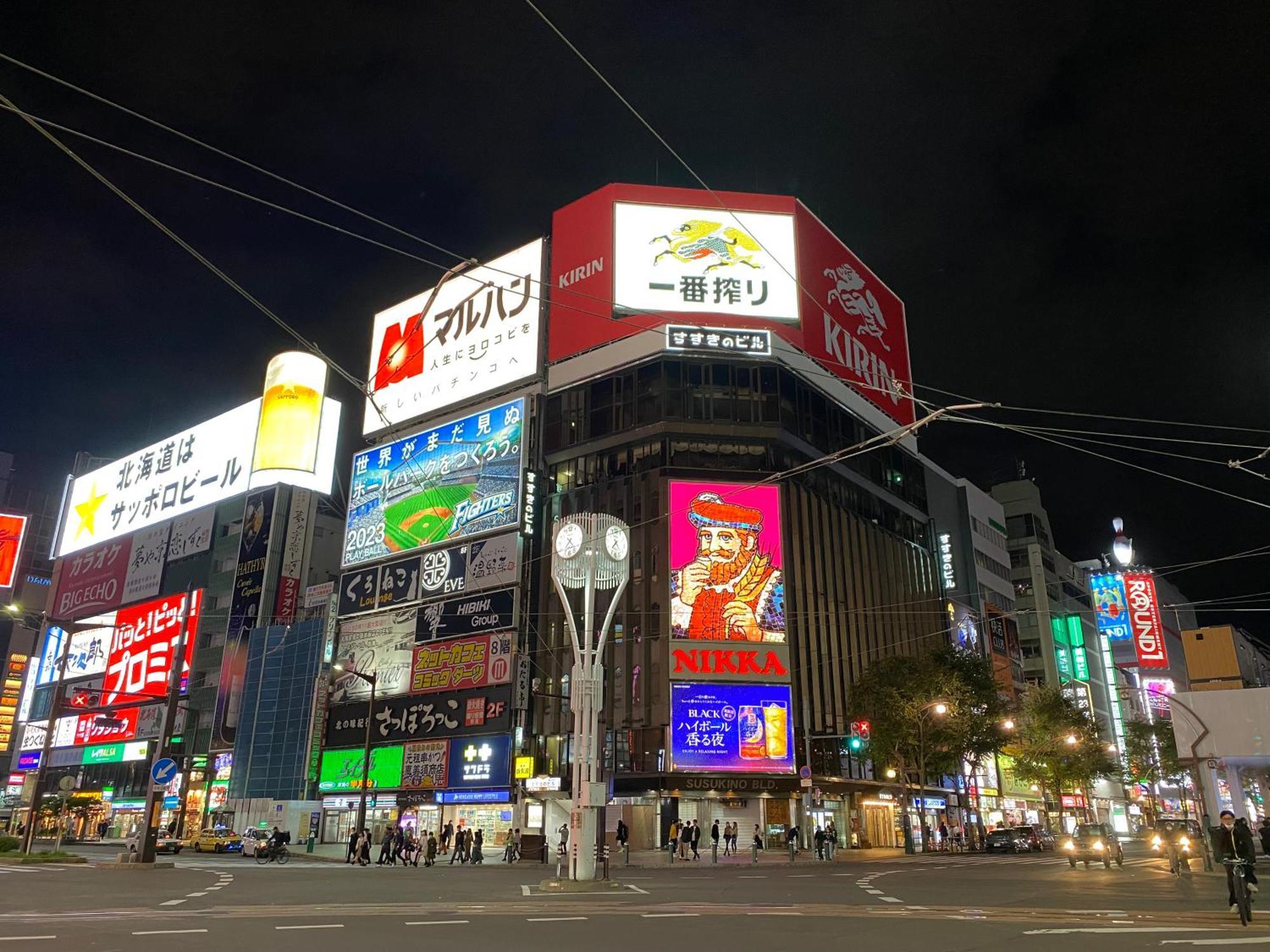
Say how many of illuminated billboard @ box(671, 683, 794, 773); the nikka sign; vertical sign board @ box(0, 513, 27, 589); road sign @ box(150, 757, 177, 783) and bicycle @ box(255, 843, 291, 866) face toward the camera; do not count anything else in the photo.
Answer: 4

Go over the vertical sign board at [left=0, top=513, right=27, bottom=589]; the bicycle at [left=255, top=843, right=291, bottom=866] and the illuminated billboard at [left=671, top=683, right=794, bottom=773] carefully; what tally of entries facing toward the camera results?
2

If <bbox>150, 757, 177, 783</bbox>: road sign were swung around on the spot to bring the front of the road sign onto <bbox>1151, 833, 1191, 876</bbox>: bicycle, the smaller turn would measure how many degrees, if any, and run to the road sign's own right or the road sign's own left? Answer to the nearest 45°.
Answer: approximately 45° to the road sign's own left

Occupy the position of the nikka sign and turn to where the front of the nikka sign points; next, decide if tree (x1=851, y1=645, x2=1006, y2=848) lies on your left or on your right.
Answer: on your left

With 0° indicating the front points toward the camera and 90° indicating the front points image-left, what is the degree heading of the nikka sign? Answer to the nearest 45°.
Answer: approximately 0°

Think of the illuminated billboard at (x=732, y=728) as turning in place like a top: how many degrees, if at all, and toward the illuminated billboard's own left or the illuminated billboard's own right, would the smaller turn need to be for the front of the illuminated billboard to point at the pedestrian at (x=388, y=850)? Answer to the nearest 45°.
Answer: approximately 45° to the illuminated billboard's own right

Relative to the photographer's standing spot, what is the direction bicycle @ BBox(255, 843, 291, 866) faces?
facing to the left of the viewer

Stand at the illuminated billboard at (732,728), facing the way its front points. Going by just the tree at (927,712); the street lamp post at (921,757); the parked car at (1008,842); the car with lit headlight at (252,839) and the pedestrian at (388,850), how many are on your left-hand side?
3
